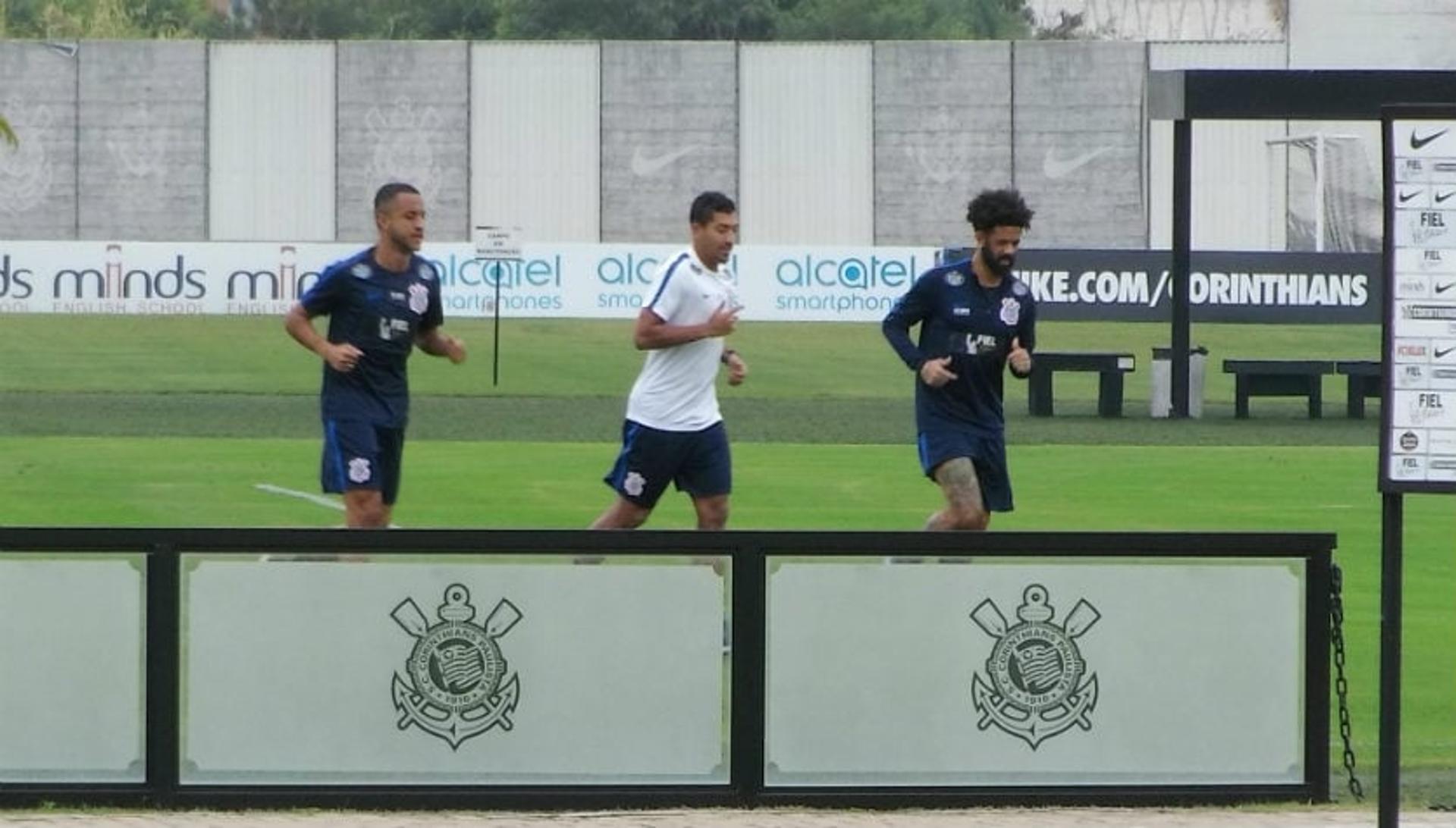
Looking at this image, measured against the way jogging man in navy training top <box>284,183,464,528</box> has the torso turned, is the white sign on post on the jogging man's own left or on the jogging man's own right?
on the jogging man's own left

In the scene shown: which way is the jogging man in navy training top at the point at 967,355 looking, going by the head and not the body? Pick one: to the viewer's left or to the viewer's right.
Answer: to the viewer's right

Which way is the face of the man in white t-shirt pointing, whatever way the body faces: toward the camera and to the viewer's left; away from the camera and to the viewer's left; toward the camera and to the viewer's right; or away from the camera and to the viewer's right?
toward the camera and to the viewer's right

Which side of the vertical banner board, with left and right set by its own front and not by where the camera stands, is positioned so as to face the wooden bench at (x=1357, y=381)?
back

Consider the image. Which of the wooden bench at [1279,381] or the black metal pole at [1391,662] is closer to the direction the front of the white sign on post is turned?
the black metal pole

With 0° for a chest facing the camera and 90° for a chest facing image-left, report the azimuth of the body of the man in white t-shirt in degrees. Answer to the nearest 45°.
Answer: approximately 315°

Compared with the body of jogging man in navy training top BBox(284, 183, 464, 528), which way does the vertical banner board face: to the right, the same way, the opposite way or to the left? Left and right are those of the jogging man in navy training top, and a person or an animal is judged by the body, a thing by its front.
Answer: to the right
